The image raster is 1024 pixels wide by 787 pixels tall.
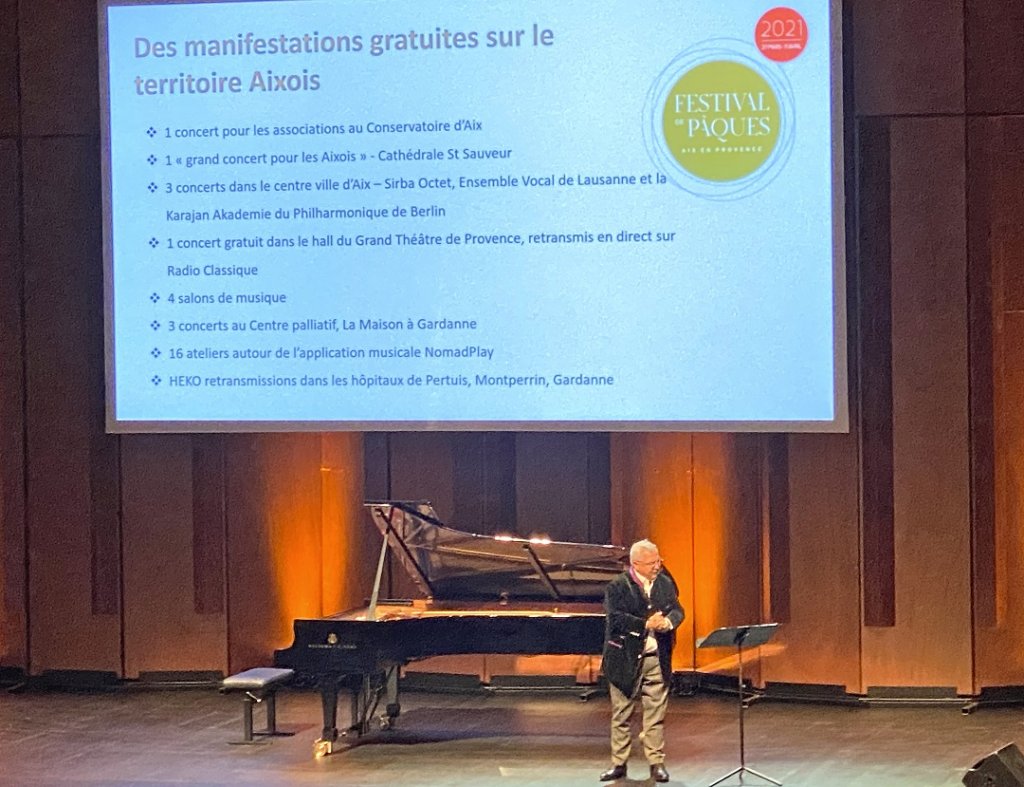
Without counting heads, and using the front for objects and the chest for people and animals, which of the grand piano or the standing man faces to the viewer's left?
the grand piano

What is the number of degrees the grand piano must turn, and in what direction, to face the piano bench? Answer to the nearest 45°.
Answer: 0° — it already faces it

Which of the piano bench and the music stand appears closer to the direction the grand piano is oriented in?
the piano bench

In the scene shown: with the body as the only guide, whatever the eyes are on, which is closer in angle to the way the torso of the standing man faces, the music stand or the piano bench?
the music stand

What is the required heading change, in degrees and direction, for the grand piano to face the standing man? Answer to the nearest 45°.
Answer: approximately 135° to its left

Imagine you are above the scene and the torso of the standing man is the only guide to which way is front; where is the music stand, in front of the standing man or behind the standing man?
in front

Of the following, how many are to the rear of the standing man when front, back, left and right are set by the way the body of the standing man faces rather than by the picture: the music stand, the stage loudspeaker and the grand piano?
1

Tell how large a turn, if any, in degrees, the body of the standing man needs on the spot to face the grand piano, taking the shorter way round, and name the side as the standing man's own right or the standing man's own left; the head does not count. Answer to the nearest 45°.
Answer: approximately 180°

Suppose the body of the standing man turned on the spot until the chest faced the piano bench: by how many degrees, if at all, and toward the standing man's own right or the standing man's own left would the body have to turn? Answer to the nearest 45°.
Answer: approximately 135° to the standing man's own right

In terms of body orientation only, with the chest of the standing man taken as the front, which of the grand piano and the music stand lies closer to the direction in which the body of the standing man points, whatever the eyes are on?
the music stand

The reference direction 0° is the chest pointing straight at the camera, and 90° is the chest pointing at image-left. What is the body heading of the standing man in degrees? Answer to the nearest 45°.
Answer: approximately 315°

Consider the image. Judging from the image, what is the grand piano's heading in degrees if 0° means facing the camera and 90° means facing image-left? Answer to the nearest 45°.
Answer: approximately 90°

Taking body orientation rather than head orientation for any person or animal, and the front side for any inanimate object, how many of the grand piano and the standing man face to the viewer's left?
1

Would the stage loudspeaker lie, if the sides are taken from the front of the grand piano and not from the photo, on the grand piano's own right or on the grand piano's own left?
on the grand piano's own left
